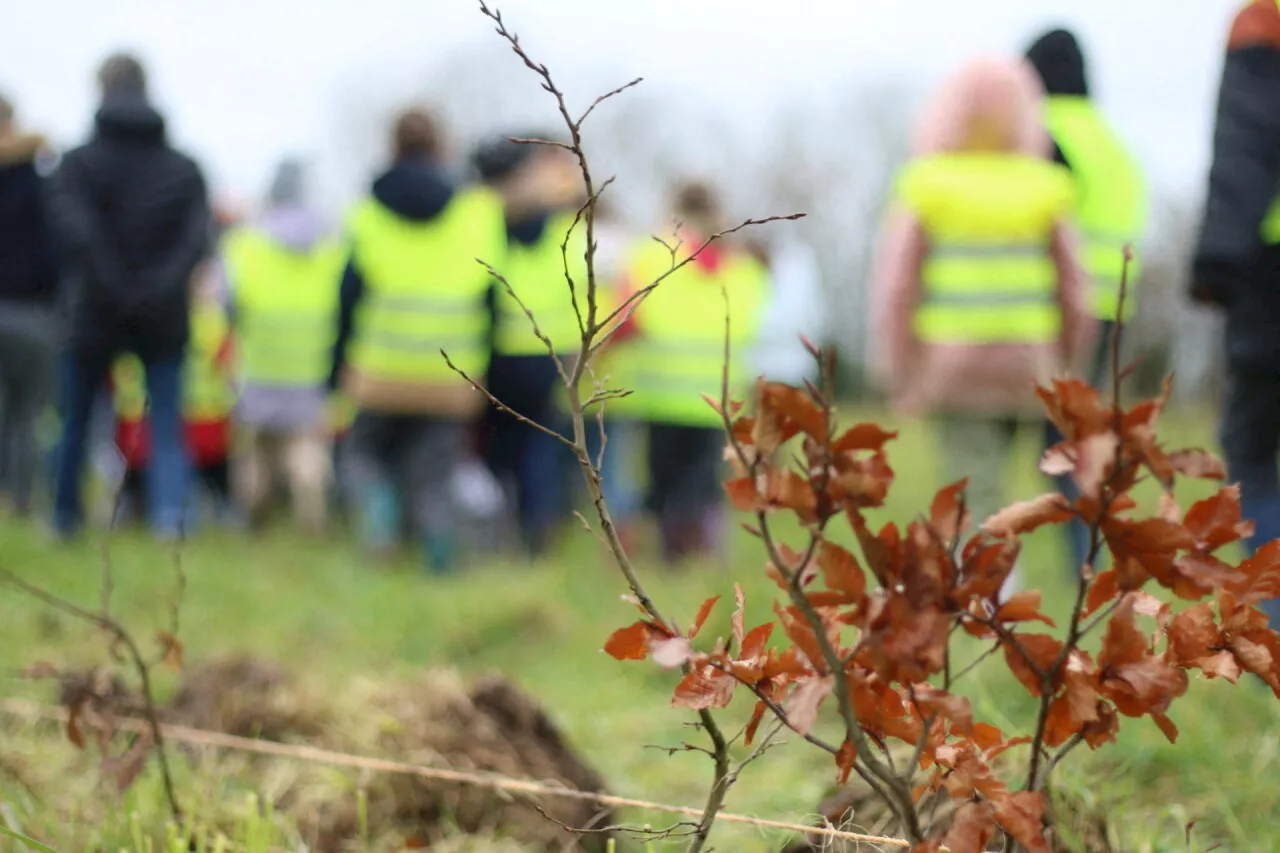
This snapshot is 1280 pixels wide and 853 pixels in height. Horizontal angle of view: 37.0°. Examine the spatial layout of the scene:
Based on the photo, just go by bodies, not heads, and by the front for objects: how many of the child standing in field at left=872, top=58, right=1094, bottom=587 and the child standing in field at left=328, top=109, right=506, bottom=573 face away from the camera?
2

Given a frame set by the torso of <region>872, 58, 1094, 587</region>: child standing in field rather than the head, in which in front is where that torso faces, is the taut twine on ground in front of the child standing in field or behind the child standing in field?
behind

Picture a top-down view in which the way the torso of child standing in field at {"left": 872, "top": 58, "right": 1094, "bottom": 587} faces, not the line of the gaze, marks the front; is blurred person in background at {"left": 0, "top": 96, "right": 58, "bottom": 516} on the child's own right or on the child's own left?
on the child's own left

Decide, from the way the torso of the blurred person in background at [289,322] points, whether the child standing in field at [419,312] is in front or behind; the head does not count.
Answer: behind

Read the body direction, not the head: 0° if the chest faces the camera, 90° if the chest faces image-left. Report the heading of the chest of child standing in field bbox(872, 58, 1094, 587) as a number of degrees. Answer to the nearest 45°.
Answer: approximately 180°

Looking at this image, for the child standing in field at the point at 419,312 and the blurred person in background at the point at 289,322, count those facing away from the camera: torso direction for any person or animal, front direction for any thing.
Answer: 2

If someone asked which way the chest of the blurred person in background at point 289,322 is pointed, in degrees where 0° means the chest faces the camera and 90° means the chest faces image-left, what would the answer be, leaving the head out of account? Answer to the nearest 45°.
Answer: approximately 180°

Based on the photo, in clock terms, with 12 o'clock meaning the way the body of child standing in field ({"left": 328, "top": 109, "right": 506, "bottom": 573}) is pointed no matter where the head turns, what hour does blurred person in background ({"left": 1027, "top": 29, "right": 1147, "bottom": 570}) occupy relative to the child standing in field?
The blurred person in background is roughly at 4 o'clock from the child standing in field.

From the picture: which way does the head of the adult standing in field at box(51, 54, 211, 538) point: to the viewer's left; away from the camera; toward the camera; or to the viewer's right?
away from the camera

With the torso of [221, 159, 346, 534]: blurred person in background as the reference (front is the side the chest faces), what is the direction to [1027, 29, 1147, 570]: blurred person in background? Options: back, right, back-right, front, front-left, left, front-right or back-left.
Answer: back-right

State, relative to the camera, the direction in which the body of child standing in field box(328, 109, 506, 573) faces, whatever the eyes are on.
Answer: away from the camera
